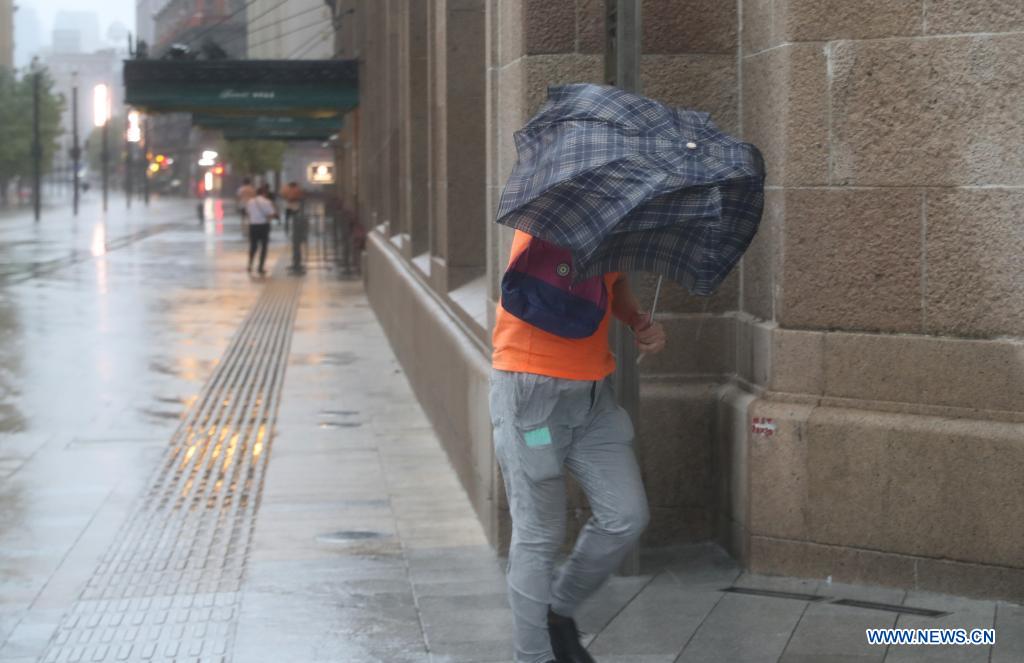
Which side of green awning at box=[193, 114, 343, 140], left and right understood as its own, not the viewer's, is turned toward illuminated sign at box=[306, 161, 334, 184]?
back

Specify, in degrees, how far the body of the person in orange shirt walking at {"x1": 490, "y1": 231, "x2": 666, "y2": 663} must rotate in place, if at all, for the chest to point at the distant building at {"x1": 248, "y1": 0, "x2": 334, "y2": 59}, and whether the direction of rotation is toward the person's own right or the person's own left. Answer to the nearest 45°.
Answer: approximately 135° to the person's own left

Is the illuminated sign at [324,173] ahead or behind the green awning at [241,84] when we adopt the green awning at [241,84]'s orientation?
behind

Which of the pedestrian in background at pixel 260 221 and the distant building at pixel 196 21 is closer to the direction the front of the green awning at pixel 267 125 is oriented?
the pedestrian in background

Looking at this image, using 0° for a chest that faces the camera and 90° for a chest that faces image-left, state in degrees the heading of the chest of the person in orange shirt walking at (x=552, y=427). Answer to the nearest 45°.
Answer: approximately 315°

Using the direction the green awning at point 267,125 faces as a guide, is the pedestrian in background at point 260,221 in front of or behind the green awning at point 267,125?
in front
